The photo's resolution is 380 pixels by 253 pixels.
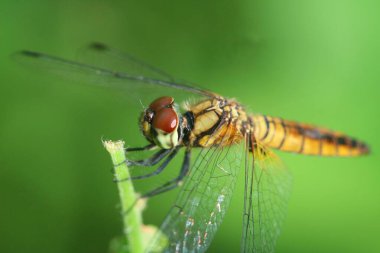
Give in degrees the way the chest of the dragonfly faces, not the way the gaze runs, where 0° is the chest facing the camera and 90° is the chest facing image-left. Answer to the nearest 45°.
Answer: approximately 45°
